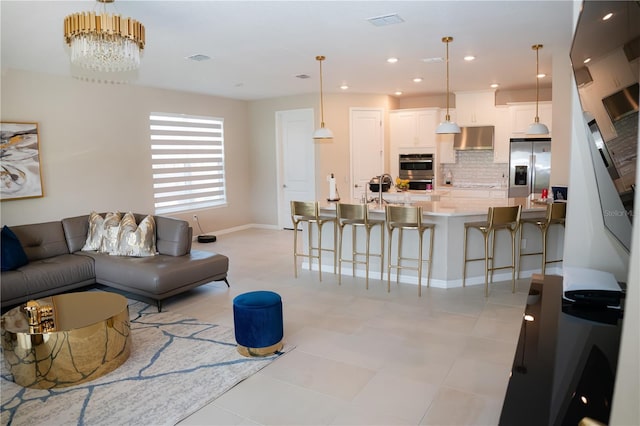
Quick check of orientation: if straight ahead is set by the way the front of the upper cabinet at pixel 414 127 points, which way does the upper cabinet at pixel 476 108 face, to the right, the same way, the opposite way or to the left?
the same way

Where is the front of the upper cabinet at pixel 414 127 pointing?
toward the camera

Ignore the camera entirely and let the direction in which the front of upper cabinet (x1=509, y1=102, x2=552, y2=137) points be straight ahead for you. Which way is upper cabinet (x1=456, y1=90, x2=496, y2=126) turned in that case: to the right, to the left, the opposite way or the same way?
the same way

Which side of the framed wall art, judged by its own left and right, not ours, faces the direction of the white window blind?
left

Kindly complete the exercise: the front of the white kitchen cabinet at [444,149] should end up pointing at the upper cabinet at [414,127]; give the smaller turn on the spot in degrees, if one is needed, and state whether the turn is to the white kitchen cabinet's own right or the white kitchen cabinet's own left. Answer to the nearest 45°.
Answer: approximately 90° to the white kitchen cabinet's own right

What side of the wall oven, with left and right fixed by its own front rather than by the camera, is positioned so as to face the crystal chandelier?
front

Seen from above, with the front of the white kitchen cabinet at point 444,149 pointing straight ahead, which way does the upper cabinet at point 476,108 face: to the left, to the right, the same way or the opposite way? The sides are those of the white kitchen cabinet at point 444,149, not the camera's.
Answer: the same way

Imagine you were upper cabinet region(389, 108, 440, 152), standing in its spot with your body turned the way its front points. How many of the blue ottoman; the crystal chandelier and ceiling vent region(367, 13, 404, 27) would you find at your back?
0

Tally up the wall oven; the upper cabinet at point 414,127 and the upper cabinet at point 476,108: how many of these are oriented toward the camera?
3

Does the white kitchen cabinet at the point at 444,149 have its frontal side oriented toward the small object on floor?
no

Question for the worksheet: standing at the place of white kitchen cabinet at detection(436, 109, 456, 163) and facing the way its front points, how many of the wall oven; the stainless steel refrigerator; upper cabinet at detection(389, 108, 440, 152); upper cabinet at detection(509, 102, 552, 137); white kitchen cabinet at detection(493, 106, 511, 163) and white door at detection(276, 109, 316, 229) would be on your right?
3

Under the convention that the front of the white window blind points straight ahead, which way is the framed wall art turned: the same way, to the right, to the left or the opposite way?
the same way

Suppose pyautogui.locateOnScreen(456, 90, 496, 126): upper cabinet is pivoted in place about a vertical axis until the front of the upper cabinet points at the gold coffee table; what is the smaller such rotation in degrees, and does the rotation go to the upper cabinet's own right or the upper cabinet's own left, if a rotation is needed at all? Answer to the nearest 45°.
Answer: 0° — it already faces it

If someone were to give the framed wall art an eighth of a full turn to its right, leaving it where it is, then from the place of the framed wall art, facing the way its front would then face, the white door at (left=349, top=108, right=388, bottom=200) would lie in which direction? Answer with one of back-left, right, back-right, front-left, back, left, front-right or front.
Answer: left

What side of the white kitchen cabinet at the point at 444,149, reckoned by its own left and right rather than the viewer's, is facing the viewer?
front

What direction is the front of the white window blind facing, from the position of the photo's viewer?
facing the viewer and to the right of the viewer

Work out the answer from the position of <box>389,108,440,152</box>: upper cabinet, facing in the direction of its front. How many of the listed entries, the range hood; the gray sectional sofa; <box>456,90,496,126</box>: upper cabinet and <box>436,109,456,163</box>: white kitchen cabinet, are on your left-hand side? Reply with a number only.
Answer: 3

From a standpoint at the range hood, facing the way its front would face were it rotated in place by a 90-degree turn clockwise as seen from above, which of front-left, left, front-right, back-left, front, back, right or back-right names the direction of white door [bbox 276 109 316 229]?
front
